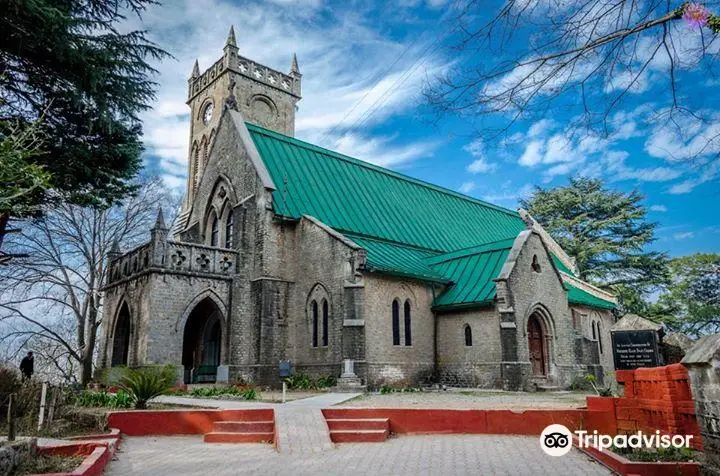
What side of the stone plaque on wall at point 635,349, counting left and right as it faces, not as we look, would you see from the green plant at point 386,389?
right

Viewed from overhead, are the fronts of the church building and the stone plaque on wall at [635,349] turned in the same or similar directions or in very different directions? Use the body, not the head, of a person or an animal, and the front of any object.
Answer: same or similar directions

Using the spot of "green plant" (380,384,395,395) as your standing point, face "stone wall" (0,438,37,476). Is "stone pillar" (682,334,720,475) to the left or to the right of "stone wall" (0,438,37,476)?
left

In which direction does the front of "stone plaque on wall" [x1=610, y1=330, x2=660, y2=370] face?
toward the camera

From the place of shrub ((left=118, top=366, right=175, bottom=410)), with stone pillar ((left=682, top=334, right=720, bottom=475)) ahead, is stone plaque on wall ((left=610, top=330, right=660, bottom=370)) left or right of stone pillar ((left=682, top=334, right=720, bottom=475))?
left

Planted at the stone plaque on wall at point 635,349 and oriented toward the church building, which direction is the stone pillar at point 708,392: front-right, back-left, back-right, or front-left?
back-left

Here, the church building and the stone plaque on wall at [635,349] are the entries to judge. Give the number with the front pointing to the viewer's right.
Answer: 0

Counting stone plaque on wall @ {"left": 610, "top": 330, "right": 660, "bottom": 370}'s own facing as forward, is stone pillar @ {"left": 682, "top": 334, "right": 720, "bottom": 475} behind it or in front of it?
in front

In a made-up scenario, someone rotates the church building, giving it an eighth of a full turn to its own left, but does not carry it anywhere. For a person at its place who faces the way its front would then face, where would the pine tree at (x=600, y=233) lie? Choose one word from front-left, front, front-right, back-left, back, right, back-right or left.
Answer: back-left

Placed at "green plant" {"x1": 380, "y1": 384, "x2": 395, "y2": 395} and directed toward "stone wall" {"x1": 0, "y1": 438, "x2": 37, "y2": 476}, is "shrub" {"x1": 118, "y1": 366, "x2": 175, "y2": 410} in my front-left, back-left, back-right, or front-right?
front-right

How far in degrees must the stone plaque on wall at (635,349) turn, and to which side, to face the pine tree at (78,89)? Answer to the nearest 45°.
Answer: approximately 45° to its right

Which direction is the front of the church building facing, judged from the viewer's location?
facing the viewer and to the left of the viewer

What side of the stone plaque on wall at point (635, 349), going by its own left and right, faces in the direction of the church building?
right
